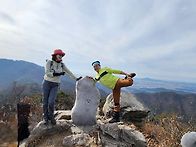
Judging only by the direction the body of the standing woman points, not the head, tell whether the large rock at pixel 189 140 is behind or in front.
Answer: in front

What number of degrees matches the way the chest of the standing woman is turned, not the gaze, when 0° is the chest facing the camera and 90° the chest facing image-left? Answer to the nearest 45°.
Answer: approximately 315°

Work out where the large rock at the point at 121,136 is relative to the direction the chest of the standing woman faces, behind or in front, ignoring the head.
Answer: in front

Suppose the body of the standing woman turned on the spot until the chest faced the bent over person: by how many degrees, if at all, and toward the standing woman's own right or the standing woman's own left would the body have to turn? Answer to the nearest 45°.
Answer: approximately 45° to the standing woman's own left
